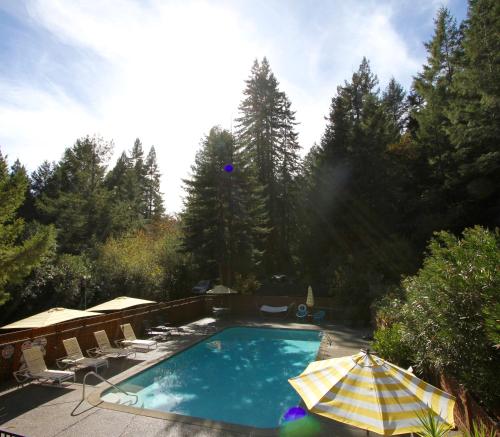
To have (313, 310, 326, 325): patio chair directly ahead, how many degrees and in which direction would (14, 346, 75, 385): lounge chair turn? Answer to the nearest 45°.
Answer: approximately 45° to its left

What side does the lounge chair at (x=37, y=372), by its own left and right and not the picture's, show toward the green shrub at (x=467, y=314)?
front

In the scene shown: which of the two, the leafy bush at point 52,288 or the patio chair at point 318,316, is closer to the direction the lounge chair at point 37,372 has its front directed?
the patio chair

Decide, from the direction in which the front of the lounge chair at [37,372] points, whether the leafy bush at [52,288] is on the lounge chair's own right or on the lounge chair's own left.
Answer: on the lounge chair's own left

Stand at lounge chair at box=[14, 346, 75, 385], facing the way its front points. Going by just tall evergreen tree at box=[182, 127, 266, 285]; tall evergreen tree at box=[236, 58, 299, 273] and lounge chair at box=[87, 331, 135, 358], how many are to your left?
3

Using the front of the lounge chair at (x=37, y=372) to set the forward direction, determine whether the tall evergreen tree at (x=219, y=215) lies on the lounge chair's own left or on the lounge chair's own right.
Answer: on the lounge chair's own left

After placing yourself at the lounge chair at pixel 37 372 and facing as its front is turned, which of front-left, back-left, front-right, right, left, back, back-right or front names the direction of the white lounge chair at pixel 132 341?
left

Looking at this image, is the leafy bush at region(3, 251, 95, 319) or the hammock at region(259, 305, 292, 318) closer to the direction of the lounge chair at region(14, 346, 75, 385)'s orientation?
the hammock

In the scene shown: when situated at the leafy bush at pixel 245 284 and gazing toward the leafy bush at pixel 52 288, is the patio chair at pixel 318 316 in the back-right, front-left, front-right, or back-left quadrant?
back-left

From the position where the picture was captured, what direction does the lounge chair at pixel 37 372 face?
facing the viewer and to the right of the viewer

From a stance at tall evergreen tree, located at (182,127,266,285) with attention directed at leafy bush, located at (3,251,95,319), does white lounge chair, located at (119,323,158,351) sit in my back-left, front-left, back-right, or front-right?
front-left

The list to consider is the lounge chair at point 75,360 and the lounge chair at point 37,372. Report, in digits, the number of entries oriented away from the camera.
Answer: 0

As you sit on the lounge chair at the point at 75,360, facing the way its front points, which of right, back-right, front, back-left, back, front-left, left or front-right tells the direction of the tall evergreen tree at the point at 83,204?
back-left

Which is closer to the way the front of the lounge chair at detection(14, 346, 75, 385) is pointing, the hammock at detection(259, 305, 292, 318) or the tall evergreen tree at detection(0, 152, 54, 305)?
the hammock

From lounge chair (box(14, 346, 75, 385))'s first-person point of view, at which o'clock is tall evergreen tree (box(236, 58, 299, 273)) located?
The tall evergreen tree is roughly at 9 o'clock from the lounge chair.

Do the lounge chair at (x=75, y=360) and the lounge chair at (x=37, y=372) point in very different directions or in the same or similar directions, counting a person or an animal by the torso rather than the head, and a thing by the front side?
same or similar directions

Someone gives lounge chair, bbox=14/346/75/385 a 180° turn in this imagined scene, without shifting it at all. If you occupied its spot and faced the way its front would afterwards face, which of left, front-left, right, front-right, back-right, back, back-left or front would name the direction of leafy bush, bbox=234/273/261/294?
right

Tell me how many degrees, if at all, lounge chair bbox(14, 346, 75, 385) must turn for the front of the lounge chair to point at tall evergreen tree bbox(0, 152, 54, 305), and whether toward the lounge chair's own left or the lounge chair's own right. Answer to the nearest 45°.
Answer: approximately 135° to the lounge chair's own left
